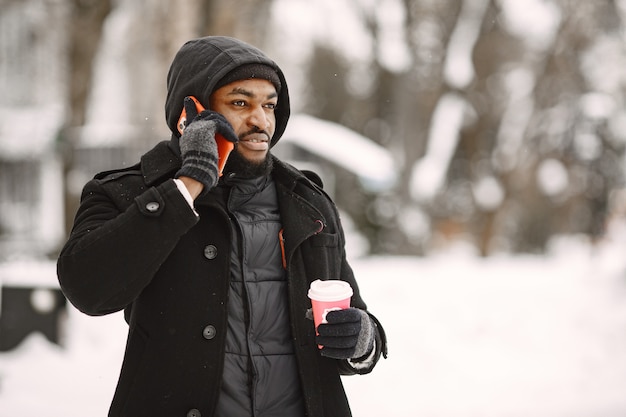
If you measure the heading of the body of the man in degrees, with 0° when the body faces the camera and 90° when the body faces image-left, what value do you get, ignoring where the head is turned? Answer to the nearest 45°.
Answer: approximately 315°

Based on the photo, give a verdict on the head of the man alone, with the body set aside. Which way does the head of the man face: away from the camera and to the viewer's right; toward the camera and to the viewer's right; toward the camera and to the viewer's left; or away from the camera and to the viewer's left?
toward the camera and to the viewer's right
